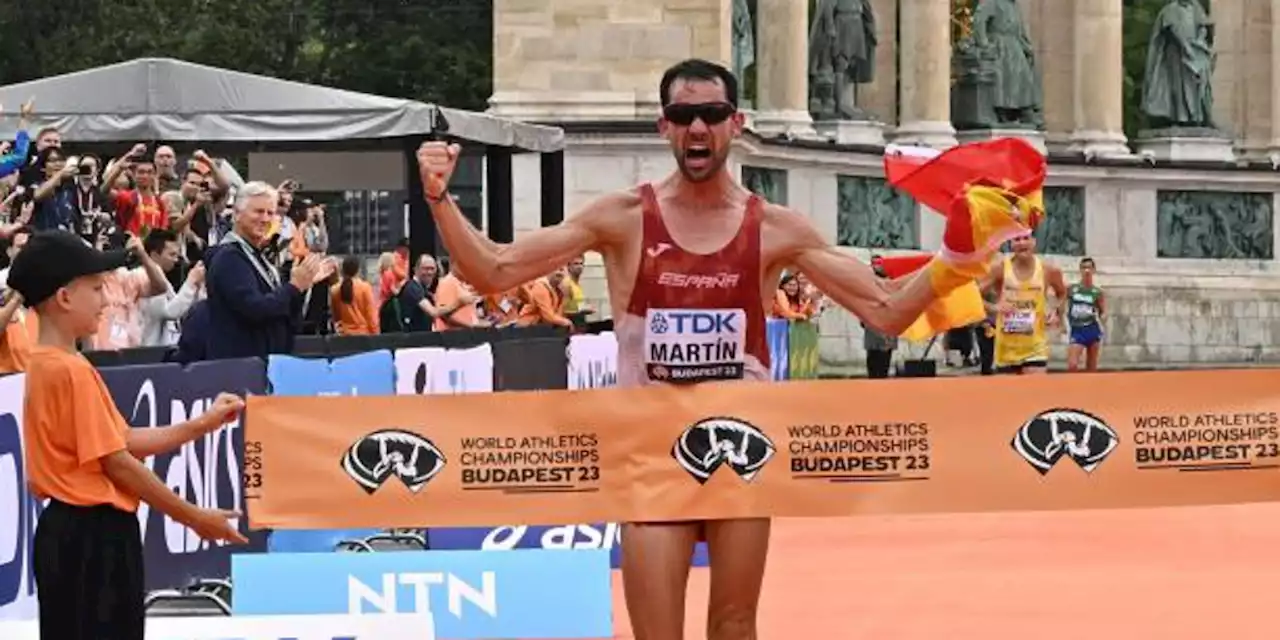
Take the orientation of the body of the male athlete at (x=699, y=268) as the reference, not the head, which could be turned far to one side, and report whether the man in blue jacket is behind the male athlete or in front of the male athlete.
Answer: behind

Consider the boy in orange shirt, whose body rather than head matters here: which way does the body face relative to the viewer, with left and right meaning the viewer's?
facing to the right of the viewer

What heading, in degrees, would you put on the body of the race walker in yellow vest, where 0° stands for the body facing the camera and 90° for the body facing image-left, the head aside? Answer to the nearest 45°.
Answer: approximately 0°

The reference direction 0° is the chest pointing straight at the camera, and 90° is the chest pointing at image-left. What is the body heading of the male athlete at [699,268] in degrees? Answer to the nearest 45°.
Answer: approximately 0°

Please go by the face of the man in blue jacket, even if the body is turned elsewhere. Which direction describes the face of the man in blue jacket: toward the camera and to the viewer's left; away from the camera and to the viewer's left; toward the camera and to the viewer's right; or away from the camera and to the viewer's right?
toward the camera and to the viewer's right

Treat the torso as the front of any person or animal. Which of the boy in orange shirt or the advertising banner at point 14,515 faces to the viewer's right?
the boy in orange shirt
